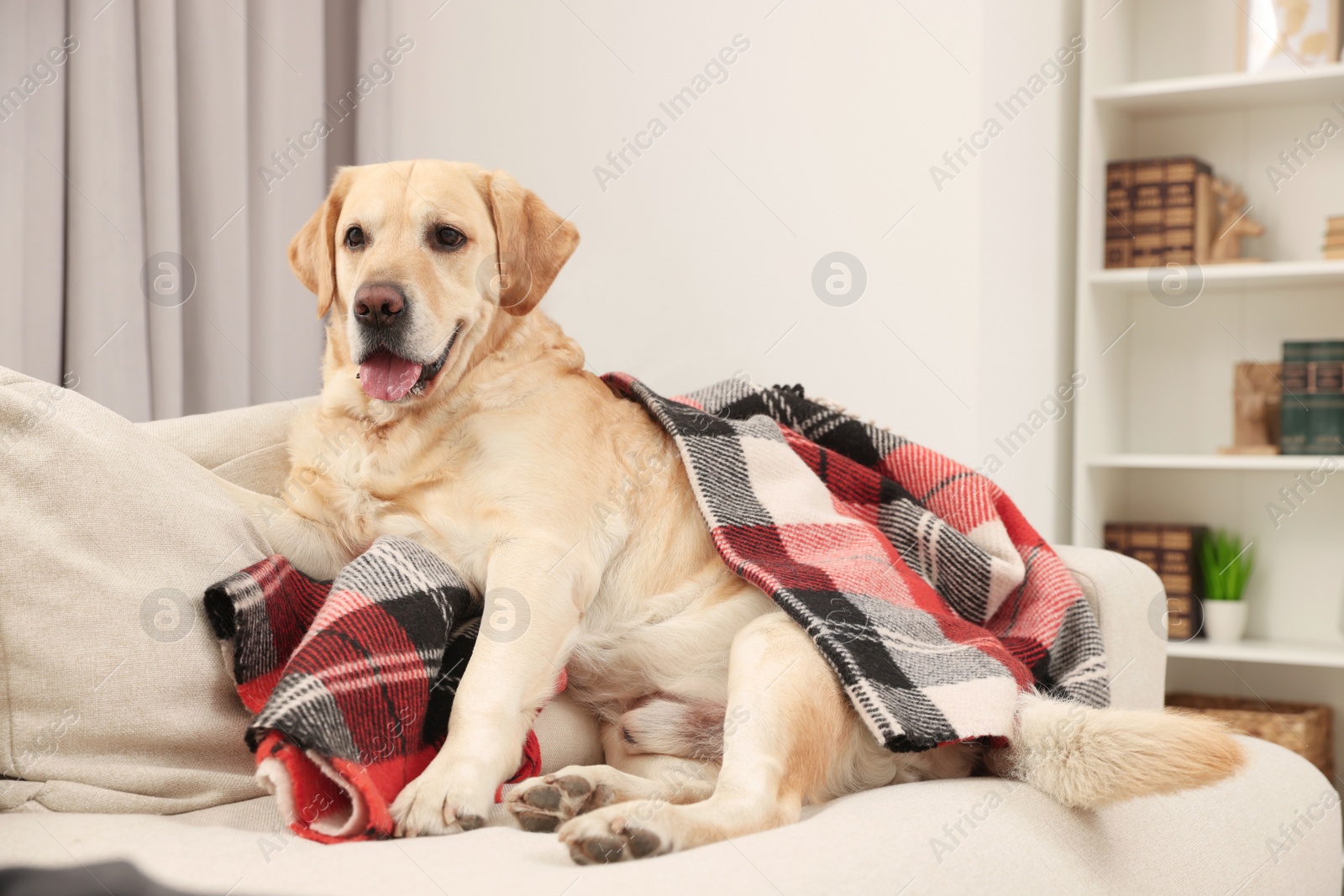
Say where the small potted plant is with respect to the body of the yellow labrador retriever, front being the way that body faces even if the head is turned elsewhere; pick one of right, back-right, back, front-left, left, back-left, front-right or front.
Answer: back

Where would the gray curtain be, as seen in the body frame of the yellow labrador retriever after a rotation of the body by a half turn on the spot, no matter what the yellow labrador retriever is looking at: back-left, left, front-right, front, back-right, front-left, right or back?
left

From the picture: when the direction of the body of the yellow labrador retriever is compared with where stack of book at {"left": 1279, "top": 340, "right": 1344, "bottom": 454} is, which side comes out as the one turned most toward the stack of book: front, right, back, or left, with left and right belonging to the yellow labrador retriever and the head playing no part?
back

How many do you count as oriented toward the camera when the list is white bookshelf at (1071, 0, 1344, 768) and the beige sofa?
2

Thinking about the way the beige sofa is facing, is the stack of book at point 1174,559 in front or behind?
behind

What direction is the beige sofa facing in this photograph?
toward the camera

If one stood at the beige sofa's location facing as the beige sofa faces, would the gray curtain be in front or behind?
behind

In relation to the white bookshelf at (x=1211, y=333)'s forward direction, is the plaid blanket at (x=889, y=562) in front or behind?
in front

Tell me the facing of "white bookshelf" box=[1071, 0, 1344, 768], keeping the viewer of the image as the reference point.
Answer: facing the viewer

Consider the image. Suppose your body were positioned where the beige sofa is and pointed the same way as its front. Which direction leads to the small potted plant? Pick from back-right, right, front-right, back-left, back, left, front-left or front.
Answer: back-left

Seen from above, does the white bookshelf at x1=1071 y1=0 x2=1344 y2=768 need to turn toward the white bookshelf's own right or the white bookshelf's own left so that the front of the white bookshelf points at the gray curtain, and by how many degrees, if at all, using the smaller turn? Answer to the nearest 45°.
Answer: approximately 45° to the white bookshelf's own right

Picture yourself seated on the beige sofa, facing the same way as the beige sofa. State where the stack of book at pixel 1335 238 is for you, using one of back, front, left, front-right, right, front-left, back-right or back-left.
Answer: back-left

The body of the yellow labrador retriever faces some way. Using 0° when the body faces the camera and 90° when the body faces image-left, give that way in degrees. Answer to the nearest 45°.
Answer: approximately 45°

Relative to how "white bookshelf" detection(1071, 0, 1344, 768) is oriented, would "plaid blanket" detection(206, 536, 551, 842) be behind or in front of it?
in front
